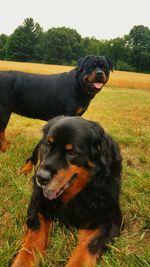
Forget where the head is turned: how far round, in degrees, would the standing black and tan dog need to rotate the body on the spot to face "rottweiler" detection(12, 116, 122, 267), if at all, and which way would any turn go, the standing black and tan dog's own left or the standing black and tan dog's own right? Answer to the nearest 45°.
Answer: approximately 90° to the standing black and tan dog's own right

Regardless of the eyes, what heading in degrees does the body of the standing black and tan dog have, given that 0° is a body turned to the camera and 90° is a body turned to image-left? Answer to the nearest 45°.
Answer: approximately 270°
